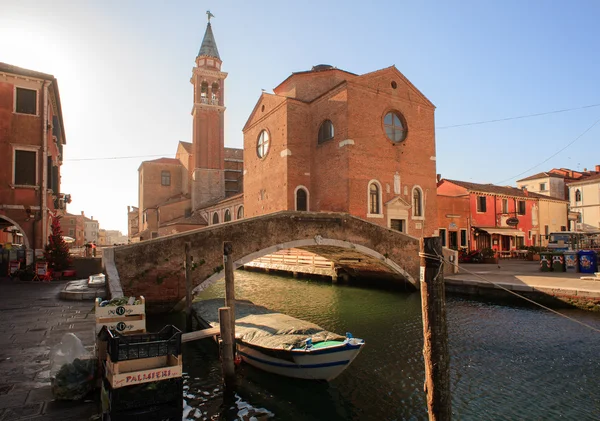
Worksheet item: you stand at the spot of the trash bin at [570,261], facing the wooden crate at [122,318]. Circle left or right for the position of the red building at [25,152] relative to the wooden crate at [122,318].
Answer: right

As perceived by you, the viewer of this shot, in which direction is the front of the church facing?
facing the viewer and to the right of the viewer

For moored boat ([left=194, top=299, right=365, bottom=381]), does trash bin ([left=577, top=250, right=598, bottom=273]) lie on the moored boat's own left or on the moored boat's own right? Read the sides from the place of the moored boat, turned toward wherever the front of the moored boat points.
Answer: on the moored boat's own left

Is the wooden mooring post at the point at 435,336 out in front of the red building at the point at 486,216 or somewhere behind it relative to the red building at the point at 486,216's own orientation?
in front

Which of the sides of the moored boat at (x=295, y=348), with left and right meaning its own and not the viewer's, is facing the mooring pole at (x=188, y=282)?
back

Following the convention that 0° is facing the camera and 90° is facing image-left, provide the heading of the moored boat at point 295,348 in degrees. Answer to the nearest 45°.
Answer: approximately 315°

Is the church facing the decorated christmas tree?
no

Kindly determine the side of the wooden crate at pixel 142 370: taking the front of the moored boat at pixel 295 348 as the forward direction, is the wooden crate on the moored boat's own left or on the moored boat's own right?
on the moored boat's own right

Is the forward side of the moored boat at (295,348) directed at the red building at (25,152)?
no
